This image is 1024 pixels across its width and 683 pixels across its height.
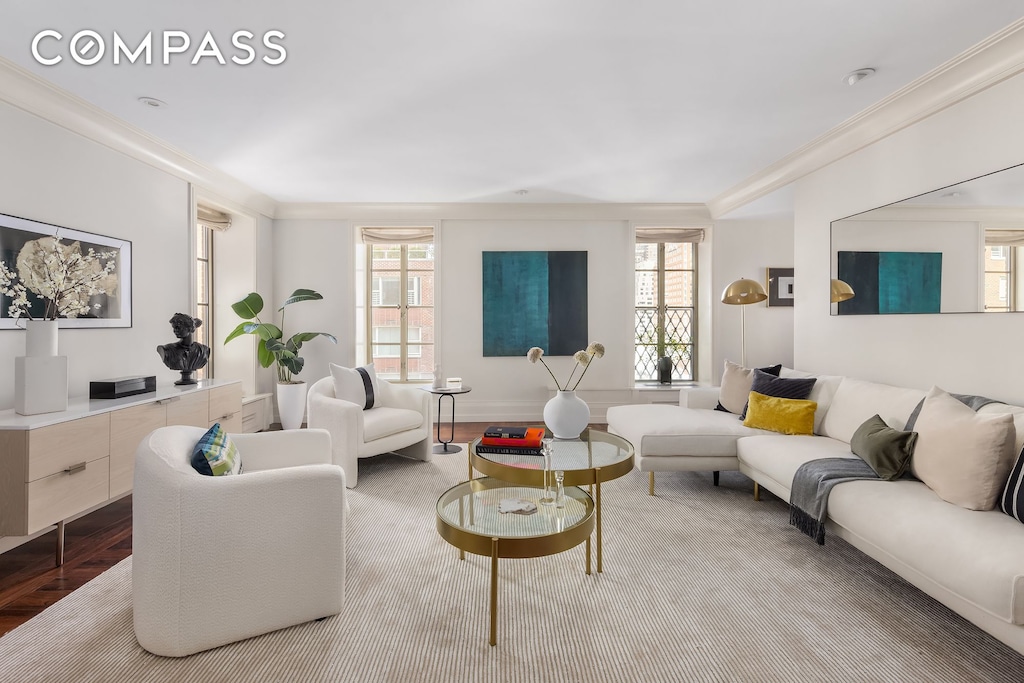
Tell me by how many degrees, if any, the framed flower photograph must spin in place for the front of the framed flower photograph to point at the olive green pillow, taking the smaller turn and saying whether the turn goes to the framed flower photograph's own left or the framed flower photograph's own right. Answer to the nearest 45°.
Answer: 0° — it already faces it

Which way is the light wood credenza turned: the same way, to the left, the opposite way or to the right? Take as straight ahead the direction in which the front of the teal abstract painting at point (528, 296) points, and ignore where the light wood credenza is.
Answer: to the left

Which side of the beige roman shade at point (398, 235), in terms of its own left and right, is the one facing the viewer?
front

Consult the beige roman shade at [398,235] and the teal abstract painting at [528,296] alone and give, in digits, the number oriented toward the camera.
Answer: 2

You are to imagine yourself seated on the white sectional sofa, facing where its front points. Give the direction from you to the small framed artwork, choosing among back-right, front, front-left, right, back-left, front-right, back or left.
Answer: back-right

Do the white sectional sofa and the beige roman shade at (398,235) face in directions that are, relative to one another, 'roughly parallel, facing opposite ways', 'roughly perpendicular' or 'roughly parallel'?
roughly perpendicular

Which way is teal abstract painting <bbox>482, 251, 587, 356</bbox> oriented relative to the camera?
toward the camera

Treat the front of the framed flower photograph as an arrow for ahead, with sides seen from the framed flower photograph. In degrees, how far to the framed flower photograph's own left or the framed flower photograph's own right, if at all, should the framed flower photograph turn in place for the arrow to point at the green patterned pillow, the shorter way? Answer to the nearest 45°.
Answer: approximately 45° to the framed flower photograph's own right

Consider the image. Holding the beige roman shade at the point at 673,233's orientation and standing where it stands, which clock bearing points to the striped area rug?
The striped area rug is roughly at 12 o'clock from the beige roman shade.

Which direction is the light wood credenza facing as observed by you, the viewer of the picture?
facing the viewer and to the right of the viewer

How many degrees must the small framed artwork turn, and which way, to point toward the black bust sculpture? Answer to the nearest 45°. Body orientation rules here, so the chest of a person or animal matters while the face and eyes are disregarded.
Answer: approximately 45° to its right

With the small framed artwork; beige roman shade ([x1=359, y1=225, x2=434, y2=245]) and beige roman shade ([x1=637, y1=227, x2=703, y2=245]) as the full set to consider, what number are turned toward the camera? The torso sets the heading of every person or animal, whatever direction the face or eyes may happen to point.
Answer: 3

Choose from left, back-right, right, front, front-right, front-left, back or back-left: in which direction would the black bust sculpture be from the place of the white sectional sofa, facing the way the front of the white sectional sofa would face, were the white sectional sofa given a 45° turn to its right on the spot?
front

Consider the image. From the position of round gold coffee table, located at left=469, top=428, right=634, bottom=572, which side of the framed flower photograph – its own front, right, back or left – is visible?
front
